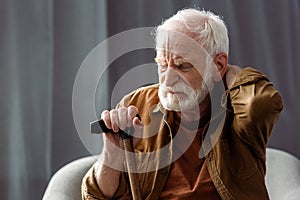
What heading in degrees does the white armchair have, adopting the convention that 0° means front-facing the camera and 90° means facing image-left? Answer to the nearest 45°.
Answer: approximately 0°
